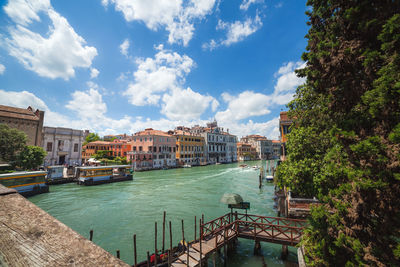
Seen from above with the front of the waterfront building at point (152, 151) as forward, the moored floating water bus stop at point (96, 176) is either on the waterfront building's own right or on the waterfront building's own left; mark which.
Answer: on the waterfront building's own right

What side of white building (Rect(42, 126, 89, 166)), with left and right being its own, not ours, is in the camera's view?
front

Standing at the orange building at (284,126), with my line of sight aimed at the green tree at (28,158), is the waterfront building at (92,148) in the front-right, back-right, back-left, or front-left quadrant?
front-right

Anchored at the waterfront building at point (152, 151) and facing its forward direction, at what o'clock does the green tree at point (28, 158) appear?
The green tree is roughly at 3 o'clock from the waterfront building.

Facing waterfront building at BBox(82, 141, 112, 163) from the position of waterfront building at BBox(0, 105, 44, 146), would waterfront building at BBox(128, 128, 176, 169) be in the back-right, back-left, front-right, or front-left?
front-right

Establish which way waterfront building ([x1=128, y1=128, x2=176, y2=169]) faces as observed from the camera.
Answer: facing the viewer and to the right of the viewer

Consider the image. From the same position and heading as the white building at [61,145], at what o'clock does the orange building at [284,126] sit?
The orange building is roughly at 11 o'clock from the white building.

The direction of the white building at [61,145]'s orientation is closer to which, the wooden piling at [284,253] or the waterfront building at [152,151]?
the wooden piling

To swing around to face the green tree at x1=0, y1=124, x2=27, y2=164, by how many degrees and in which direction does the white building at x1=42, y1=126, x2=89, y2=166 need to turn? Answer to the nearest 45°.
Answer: approximately 45° to its right

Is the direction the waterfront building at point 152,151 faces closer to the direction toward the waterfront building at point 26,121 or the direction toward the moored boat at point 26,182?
the moored boat

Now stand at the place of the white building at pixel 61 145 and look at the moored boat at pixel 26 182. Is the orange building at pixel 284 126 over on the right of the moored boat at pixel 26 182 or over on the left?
left

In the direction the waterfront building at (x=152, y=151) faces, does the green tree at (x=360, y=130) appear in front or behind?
in front

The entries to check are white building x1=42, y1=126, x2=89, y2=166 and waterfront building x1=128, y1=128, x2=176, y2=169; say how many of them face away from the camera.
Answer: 0

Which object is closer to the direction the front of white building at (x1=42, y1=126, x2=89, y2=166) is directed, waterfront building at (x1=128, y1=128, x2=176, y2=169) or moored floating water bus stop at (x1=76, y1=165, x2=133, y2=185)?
the moored floating water bus stop

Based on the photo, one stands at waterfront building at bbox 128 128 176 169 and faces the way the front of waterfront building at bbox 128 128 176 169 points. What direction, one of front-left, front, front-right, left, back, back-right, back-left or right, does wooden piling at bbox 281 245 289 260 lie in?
front-right

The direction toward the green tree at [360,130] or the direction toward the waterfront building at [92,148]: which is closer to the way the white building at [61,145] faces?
the green tree
